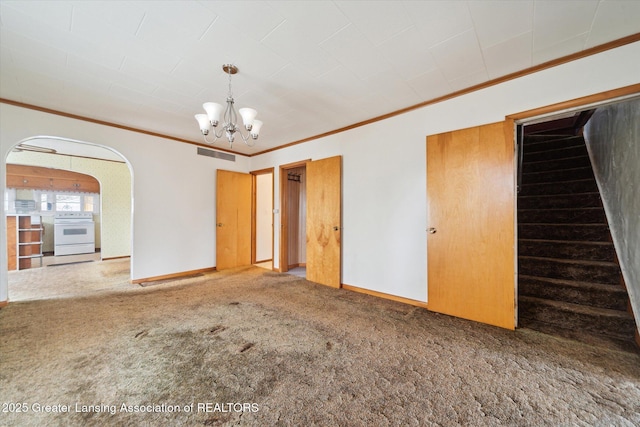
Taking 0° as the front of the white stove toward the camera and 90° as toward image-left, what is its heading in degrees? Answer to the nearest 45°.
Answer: approximately 0°

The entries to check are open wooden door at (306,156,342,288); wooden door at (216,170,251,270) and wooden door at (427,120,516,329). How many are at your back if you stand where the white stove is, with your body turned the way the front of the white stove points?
0

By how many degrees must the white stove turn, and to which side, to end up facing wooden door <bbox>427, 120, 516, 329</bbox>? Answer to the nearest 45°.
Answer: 0° — it already faces it

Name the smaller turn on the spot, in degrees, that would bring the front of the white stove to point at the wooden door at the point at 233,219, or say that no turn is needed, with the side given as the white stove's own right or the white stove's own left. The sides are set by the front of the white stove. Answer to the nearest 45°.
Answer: approximately 45° to the white stove's own left
